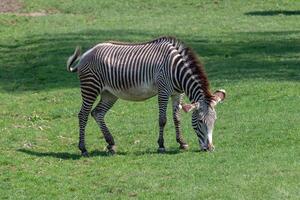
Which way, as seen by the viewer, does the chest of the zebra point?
to the viewer's right
